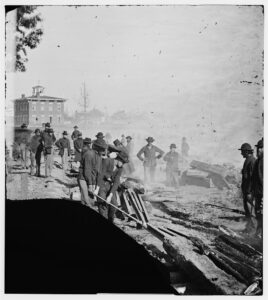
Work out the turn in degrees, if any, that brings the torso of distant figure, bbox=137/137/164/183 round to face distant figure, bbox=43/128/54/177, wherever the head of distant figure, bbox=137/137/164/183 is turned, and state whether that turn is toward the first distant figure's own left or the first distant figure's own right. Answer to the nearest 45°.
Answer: approximately 90° to the first distant figure's own right

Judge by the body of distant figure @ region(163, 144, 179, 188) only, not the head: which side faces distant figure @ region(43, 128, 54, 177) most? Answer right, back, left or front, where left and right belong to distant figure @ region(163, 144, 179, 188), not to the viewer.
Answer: right

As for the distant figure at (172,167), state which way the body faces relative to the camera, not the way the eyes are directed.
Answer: toward the camera

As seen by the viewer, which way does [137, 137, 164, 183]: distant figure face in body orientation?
toward the camera

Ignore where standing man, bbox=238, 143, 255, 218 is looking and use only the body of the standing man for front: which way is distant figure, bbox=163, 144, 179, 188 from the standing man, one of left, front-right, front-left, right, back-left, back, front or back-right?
front

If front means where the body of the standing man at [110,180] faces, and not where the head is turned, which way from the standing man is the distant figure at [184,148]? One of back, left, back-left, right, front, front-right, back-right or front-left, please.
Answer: front-left

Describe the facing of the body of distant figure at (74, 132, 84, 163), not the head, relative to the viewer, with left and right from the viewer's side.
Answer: facing the viewer and to the right of the viewer

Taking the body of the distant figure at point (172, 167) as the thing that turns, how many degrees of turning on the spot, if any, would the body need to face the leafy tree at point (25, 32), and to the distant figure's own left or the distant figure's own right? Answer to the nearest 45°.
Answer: approximately 90° to the distant figure's own right

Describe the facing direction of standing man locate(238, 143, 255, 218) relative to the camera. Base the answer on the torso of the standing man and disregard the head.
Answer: to the viewer's left

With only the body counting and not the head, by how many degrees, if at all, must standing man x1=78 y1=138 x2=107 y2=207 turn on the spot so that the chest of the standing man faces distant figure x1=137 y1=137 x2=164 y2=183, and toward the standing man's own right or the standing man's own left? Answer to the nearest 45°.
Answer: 0° — they already face them

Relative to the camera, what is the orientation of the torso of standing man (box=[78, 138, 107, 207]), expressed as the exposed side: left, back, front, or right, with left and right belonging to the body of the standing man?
right

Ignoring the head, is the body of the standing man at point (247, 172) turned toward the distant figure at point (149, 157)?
yes
